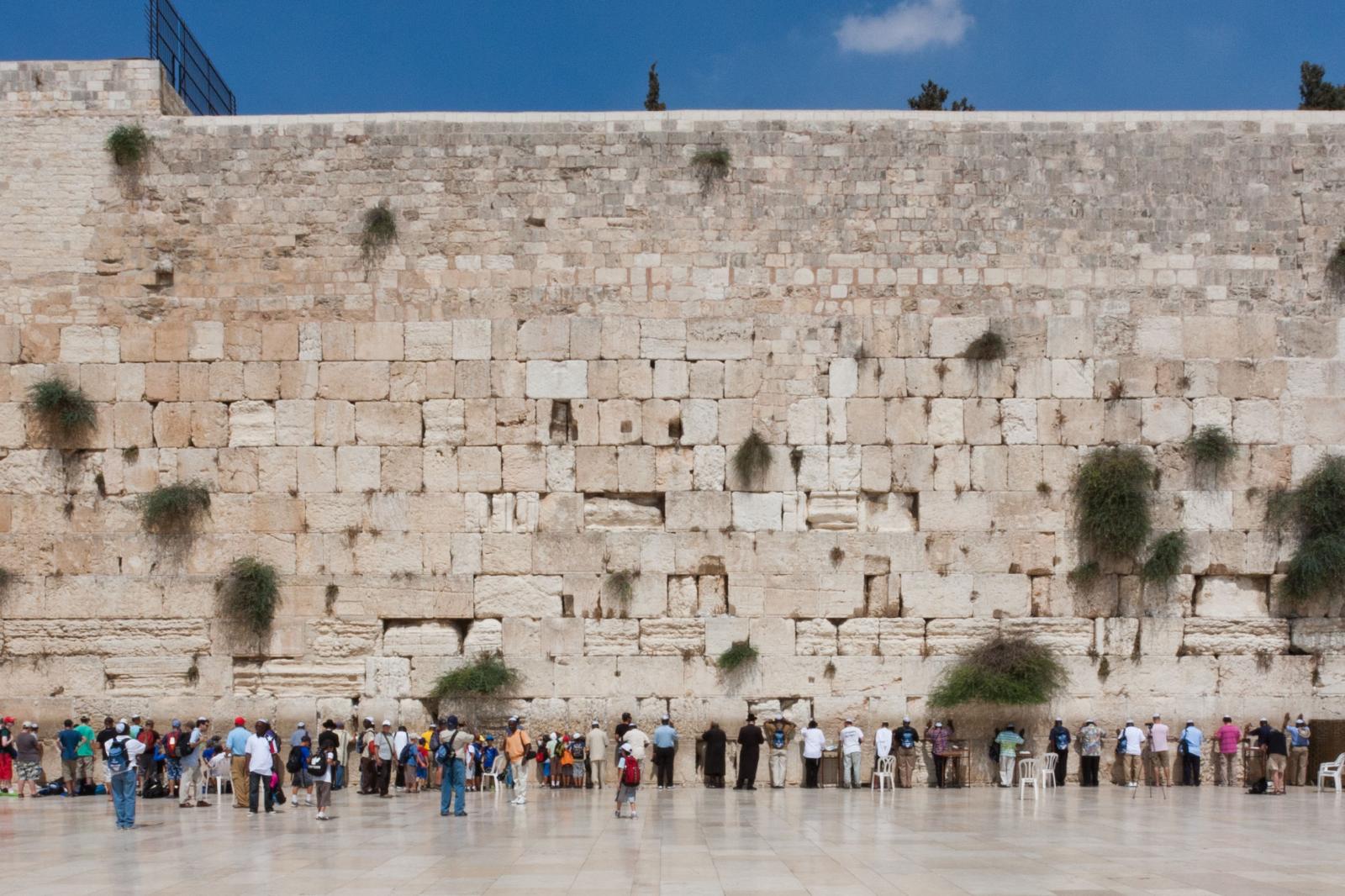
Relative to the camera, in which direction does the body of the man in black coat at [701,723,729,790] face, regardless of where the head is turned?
away from the camera

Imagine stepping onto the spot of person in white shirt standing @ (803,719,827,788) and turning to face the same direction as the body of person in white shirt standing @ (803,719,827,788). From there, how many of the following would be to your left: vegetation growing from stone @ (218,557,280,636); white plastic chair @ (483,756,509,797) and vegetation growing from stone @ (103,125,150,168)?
3

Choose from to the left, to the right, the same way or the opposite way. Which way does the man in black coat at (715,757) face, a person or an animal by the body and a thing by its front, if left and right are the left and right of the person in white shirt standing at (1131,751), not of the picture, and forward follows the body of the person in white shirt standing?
the same way

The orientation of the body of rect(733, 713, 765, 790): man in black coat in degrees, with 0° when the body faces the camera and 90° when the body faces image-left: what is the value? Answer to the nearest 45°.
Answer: approximately 180°

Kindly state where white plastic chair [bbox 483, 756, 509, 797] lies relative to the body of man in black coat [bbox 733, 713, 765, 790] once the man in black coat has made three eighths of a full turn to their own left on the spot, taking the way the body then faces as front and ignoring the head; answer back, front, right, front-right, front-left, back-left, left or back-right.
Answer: front-right

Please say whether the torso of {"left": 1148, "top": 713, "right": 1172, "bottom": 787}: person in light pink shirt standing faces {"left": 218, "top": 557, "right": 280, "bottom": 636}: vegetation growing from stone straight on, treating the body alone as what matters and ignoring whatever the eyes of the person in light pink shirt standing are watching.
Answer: no

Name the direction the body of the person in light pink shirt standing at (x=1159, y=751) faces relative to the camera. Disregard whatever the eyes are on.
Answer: away from the camera

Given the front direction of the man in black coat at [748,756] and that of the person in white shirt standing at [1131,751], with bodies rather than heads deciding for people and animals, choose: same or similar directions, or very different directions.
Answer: same or similar directions

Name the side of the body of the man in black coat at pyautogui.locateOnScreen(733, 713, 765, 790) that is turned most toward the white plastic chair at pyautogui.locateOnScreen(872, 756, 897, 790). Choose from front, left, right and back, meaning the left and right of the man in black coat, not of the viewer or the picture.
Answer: right

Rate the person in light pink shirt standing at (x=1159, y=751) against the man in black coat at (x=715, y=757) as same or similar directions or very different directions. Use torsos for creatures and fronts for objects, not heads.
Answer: same or similar directions

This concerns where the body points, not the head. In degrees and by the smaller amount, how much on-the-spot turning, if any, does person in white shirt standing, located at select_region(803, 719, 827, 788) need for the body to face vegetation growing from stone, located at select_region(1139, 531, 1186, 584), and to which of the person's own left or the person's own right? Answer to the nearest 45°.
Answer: approximately 90° to the person's own right

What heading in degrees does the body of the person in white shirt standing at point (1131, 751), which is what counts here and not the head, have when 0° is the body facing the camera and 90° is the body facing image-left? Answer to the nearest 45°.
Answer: approximately 180°

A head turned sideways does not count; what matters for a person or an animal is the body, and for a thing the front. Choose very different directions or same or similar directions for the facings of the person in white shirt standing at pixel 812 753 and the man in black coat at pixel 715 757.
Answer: same or similar directions

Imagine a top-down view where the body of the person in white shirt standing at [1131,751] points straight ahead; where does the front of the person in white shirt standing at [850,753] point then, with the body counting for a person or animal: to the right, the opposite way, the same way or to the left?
the same way
